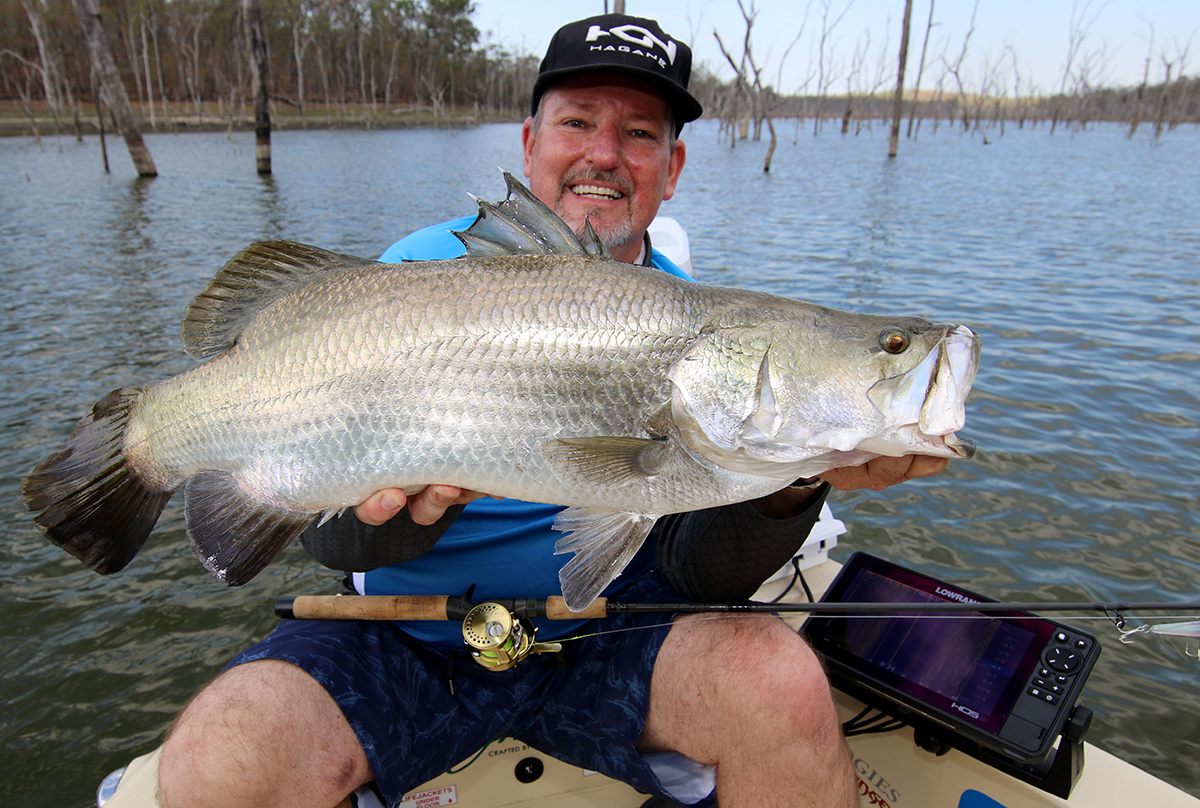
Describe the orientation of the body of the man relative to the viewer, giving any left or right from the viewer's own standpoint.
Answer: facing the viewer

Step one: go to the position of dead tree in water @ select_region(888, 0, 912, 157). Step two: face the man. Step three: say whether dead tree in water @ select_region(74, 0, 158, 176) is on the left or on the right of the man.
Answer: right

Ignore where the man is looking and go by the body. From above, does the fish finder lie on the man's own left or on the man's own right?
on the man's own left

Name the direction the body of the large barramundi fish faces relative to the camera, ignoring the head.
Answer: to the viewer's right

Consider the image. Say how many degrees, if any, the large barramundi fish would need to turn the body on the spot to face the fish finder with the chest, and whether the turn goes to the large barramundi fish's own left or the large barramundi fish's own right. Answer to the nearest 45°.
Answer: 0° — it already faces it
